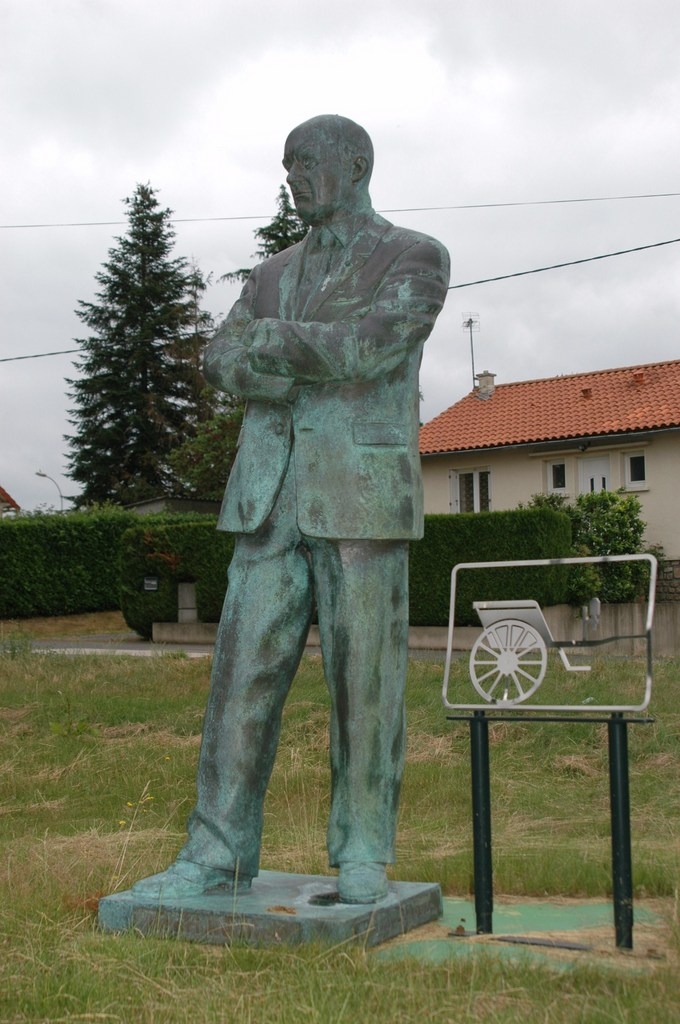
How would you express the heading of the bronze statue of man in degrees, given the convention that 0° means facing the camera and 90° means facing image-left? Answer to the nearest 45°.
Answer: approximately 45°

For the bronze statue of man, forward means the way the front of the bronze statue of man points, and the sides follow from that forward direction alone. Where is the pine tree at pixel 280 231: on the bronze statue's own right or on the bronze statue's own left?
on the bronze statue's own right

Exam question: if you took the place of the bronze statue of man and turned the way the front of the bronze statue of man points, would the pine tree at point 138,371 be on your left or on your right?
on your right

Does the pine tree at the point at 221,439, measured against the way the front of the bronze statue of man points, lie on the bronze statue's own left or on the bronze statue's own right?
on the bronze statue's own right

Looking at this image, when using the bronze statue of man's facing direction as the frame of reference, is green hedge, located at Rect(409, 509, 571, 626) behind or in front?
behind

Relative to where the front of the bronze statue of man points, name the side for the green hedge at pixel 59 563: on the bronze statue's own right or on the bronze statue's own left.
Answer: on the bronze statue's own right

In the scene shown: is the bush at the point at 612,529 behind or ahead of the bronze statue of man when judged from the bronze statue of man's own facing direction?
behind

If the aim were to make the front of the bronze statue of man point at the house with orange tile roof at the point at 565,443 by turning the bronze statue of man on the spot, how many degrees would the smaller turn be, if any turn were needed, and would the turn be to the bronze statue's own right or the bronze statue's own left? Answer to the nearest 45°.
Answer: approximately 135° to the bronze statue's own right

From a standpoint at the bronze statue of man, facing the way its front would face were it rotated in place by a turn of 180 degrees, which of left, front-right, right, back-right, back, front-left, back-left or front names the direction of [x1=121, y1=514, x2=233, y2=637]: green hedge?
front-left
